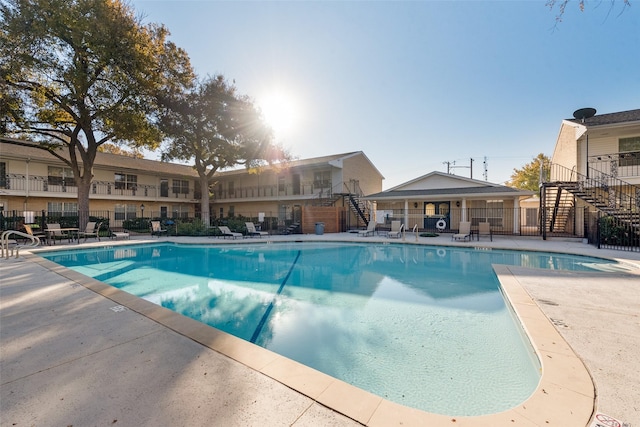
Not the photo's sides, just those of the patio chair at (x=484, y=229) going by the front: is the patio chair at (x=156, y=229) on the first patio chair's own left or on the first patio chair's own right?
on the first patio chair's own right

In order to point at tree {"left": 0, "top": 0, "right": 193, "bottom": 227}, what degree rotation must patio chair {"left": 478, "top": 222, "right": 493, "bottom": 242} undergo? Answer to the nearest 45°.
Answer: approximately 45° to its right

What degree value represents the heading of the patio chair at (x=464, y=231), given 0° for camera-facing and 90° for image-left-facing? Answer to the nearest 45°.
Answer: approximately 45°

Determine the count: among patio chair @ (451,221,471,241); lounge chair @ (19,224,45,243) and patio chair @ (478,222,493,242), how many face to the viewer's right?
1

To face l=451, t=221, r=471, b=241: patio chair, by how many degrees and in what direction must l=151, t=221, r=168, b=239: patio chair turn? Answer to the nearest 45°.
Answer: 0° — it already faces it

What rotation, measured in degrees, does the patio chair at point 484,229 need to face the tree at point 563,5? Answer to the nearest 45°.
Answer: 0° — it already faces it

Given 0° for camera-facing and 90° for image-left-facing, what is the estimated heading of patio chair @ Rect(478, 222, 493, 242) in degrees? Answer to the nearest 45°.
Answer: approximately 0°

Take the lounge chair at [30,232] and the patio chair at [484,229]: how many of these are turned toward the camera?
1

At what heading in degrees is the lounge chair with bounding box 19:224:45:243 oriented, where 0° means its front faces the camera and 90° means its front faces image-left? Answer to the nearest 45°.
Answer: approximately 270°

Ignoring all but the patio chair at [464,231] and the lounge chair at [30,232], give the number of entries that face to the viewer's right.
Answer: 1

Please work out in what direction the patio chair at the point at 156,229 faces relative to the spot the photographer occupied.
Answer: facing the viewer and to the right of the viewer
